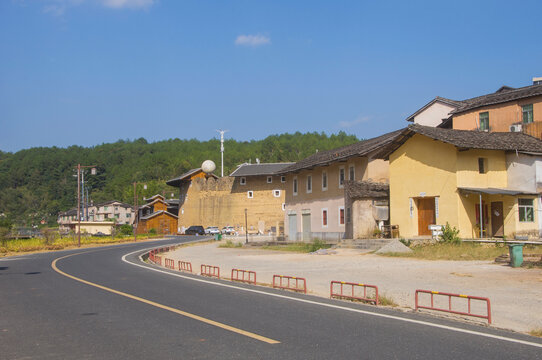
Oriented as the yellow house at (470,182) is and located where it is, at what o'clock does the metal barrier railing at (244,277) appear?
The metal barrier railing is roughly at 1 o'clock from the yellow house.

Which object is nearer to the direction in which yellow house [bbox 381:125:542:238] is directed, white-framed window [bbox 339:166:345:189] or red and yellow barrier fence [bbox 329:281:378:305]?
the red and yellow barrier fence

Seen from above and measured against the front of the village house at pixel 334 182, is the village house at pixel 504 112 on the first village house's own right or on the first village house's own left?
on the first village house's own left

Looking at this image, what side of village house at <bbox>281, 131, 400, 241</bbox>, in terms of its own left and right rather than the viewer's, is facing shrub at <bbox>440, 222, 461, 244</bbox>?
left

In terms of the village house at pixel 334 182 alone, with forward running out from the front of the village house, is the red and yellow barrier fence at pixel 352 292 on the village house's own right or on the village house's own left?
on the village house's own left

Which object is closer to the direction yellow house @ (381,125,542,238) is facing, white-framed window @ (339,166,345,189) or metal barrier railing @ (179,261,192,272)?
the metal barrier railing

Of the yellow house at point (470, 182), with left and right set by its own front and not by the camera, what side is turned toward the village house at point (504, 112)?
back

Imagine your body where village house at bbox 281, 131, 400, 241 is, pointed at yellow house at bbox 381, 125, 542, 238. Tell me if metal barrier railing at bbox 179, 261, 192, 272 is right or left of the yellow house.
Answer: right

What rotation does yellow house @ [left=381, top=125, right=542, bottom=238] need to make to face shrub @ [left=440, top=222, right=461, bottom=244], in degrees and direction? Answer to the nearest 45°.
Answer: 0° — it already faces it

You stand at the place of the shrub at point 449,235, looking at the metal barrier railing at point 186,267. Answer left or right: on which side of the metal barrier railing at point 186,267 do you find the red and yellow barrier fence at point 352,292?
left
